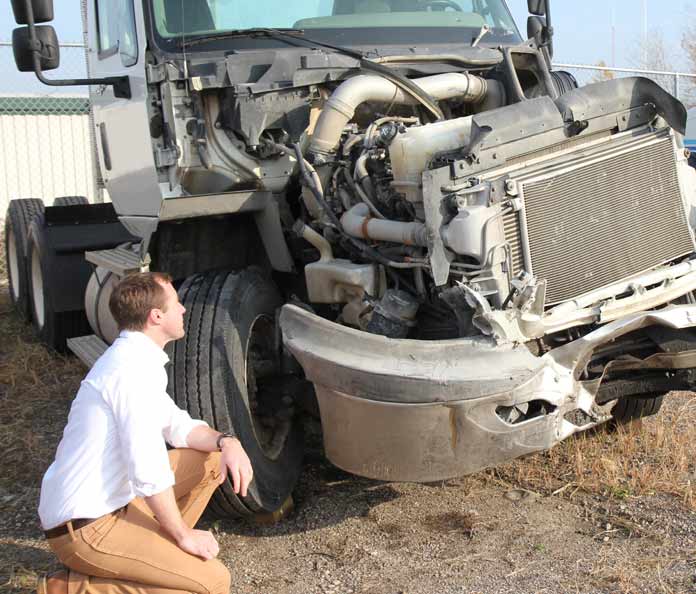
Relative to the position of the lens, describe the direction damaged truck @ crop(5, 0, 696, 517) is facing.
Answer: facing the viewer and to the right of the viewer

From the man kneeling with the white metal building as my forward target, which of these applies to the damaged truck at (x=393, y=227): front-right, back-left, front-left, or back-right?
front-right

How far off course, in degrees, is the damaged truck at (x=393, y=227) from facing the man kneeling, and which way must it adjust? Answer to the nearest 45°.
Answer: approximately 90° to its right

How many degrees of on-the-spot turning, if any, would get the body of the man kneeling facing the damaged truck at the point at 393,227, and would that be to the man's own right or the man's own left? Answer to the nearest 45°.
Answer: approximately 45° to the man's own left

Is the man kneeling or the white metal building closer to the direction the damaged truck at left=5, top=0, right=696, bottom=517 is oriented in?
the man kneeling

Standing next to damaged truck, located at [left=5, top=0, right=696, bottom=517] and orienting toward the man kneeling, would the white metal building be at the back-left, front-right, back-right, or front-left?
back-right

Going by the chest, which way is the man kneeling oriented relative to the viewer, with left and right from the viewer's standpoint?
facing to the right of the viewer

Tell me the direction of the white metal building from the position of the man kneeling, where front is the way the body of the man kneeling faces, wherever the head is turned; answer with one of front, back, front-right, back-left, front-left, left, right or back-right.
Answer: left

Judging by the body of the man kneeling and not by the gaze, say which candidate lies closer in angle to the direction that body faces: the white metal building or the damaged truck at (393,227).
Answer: the damaged truck

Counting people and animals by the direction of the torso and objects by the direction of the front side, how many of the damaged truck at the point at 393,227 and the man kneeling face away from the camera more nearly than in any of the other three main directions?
0

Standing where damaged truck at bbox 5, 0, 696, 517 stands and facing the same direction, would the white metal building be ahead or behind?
behind
